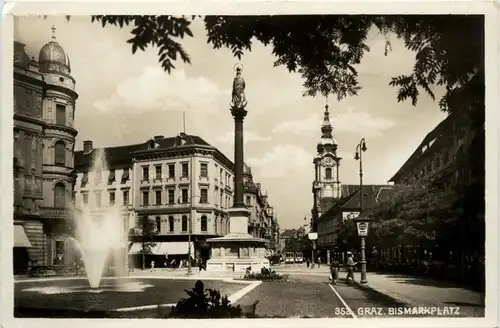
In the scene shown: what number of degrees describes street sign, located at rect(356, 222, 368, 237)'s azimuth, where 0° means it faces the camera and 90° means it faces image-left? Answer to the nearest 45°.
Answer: approximately 0°

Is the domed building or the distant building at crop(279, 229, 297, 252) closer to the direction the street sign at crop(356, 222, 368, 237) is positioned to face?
the domed building

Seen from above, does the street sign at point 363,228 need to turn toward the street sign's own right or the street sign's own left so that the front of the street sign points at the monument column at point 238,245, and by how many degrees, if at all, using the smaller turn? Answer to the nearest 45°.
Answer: approximately 135° to the street sign's own right

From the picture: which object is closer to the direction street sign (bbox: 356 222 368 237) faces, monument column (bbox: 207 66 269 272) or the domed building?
the domed building

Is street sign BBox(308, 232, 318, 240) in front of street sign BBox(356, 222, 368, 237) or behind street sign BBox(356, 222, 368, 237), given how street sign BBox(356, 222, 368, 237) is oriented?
behind
